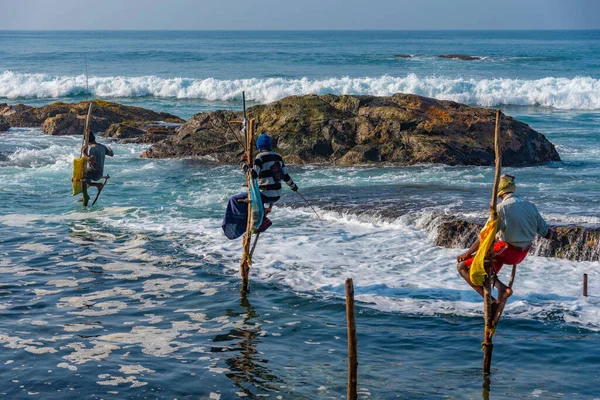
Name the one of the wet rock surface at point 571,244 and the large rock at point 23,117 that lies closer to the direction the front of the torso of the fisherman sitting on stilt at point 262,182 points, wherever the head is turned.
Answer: the large rock

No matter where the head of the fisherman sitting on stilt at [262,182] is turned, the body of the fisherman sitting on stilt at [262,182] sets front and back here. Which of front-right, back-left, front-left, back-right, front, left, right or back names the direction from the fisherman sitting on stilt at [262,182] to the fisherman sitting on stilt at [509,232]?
back

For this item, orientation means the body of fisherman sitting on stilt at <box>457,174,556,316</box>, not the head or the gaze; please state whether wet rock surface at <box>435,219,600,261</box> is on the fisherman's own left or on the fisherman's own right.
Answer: on the fisherman's own right

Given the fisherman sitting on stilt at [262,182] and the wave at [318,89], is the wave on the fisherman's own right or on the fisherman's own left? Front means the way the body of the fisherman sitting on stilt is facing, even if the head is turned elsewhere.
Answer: on the fisherman's own right

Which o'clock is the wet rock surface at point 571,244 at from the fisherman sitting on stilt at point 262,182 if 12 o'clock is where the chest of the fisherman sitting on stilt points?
The wet rock surface is roughly at 4 o'clock from the fisherman sitting on stilt.

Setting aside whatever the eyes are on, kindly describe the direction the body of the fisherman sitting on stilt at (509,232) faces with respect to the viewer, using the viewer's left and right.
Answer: facing away from the viewer and to the left of the viewer

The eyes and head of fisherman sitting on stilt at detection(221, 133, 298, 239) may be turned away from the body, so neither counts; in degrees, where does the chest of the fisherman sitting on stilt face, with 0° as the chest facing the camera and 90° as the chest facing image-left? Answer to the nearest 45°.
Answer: approximately 135°
